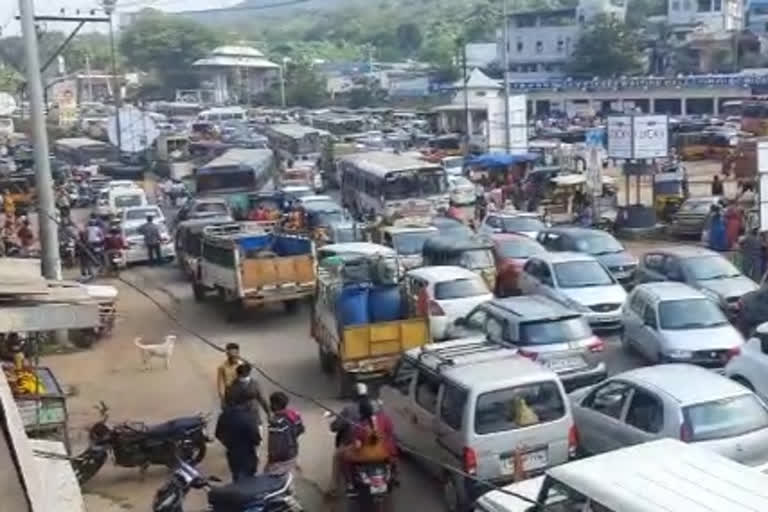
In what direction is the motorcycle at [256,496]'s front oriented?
to the viewer's left

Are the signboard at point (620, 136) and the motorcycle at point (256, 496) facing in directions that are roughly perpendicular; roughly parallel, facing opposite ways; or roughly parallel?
roughly perpendicular

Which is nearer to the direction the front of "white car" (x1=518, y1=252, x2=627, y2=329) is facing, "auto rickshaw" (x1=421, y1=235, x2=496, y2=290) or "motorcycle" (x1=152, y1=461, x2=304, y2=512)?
the motorcycle

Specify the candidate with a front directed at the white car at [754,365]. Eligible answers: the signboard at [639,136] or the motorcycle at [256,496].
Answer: the signboard

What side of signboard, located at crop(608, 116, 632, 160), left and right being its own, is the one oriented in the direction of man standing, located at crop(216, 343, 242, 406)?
front

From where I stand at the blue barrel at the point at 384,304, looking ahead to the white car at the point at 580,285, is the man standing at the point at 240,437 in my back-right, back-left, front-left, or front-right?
back-right

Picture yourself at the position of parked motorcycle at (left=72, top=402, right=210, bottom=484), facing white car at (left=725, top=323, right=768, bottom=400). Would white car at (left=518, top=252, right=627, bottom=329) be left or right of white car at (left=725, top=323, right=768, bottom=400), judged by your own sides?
left

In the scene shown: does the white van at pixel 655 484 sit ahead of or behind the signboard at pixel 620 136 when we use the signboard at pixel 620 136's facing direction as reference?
ahead

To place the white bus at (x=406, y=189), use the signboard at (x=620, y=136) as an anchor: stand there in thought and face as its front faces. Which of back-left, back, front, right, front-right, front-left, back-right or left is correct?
right

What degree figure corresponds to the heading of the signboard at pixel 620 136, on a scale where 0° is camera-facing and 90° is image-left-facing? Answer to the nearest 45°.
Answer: approximately 0°

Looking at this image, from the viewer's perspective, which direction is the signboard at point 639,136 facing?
toward the camera

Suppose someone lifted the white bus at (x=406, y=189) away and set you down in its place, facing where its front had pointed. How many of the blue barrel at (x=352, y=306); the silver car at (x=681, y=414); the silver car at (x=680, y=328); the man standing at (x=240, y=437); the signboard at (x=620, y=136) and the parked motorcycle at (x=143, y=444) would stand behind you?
0

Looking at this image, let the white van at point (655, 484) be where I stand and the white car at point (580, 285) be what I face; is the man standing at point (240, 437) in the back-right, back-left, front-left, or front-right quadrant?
front-left

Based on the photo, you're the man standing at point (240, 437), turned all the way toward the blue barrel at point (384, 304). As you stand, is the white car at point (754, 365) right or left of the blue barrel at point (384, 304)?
right

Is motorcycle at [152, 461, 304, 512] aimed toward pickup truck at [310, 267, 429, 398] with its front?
no
